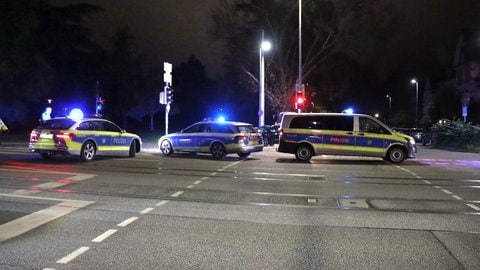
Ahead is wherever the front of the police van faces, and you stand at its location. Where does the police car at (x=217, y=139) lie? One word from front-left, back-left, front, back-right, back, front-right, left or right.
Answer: back

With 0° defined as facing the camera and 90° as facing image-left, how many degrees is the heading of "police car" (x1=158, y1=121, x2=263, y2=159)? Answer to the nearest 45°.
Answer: approximately 135°

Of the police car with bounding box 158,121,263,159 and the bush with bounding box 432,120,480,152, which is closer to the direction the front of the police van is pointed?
the bush

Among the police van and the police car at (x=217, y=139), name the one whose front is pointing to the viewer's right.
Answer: the police van

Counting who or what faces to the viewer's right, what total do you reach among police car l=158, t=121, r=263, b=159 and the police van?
1

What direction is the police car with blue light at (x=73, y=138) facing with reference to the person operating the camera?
facing away from the viewer and to the right of the viewer

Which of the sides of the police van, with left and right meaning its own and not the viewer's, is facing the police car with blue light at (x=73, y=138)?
back

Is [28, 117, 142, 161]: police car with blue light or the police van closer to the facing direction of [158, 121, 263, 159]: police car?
the police car with blue light

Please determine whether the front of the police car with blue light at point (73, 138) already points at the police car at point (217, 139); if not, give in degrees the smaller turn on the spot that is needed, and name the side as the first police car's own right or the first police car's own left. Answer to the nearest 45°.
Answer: approximately 45° to the first police car's own right

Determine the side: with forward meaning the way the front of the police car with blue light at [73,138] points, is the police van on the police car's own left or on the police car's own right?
on the police car's own right

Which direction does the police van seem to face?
to the viewer's right

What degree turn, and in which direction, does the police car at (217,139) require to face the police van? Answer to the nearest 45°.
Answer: approximately 135° to its right
